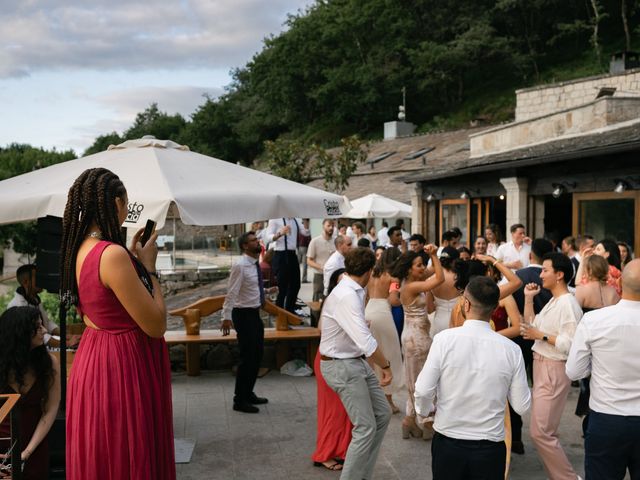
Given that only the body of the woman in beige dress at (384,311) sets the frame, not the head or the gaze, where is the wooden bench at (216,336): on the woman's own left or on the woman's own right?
on the woman's own left

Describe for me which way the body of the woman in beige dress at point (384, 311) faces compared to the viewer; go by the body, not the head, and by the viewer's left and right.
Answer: facing away from the viewer and to the right of the viewer

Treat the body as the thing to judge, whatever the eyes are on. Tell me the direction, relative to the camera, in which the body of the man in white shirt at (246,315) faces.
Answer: to the viewer's right

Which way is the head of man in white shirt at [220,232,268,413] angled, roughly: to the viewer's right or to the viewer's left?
to the viewer's right

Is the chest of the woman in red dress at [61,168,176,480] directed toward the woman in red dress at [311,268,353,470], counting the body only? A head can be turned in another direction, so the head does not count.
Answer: yes

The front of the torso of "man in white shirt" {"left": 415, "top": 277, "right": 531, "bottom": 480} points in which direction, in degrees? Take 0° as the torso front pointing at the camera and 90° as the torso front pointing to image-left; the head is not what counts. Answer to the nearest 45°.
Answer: approximately 180°

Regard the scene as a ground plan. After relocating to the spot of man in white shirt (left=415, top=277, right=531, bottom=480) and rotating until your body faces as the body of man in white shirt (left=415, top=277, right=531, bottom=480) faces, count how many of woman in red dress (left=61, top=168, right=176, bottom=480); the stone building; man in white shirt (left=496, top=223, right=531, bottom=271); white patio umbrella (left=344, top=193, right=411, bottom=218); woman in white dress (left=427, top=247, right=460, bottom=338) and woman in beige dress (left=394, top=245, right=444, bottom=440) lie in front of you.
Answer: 5

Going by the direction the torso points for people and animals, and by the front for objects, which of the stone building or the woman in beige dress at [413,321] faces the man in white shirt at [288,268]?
the stone building

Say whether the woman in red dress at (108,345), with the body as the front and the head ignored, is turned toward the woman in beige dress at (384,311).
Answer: yes

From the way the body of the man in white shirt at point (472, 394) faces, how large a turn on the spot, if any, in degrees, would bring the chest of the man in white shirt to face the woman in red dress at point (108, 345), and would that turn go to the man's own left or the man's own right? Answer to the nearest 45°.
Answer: approximately 135° to the man's own left

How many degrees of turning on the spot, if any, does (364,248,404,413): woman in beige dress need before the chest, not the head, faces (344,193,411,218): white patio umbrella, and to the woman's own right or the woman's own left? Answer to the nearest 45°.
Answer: approximately 45° to the woman's own left

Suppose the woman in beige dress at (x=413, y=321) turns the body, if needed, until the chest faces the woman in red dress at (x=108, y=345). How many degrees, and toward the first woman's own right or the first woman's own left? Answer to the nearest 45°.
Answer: approximately 90° to the first woman's own right
